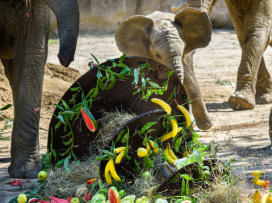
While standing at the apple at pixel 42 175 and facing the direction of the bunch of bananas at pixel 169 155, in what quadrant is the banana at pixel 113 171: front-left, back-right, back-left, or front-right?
front-right

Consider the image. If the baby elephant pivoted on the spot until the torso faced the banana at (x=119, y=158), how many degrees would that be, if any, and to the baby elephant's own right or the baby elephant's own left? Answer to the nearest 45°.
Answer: approximately 45° to the baby elephant's own right

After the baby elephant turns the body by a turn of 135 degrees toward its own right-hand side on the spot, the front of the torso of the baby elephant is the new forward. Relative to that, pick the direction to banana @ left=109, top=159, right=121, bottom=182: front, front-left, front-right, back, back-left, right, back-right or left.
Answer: left

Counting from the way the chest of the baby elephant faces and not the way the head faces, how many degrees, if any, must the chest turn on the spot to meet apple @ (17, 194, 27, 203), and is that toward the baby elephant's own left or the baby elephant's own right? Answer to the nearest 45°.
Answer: approximately 45° to the baby elephant's own right

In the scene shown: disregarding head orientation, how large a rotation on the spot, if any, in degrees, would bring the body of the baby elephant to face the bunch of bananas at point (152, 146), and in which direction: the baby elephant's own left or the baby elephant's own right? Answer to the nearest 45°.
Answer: approximately 45° to the baby elephant's own right

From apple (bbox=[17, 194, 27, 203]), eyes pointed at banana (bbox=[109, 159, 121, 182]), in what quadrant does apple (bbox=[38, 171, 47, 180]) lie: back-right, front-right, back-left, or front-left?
front-left
